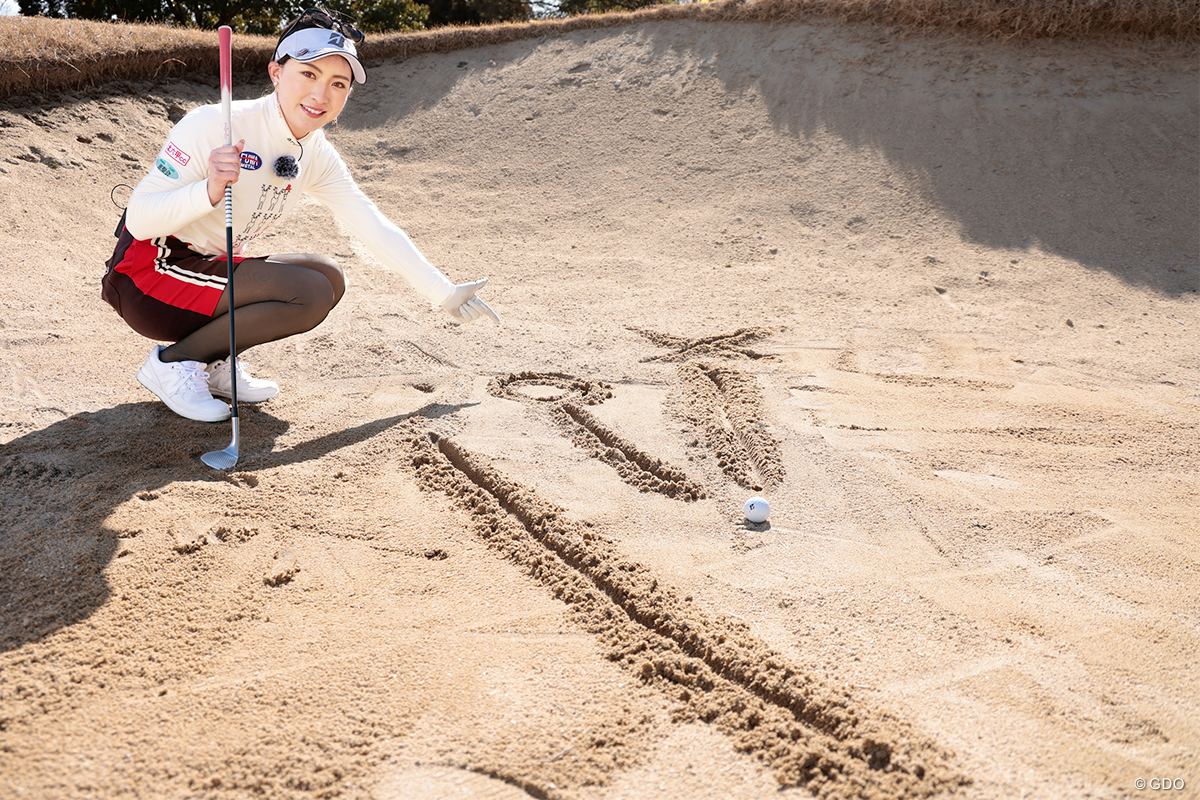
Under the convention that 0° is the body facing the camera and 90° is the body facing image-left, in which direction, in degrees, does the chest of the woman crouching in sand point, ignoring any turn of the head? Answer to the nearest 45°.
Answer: approximately 315°

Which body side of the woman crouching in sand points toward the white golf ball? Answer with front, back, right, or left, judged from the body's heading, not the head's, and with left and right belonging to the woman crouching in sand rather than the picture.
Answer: front
